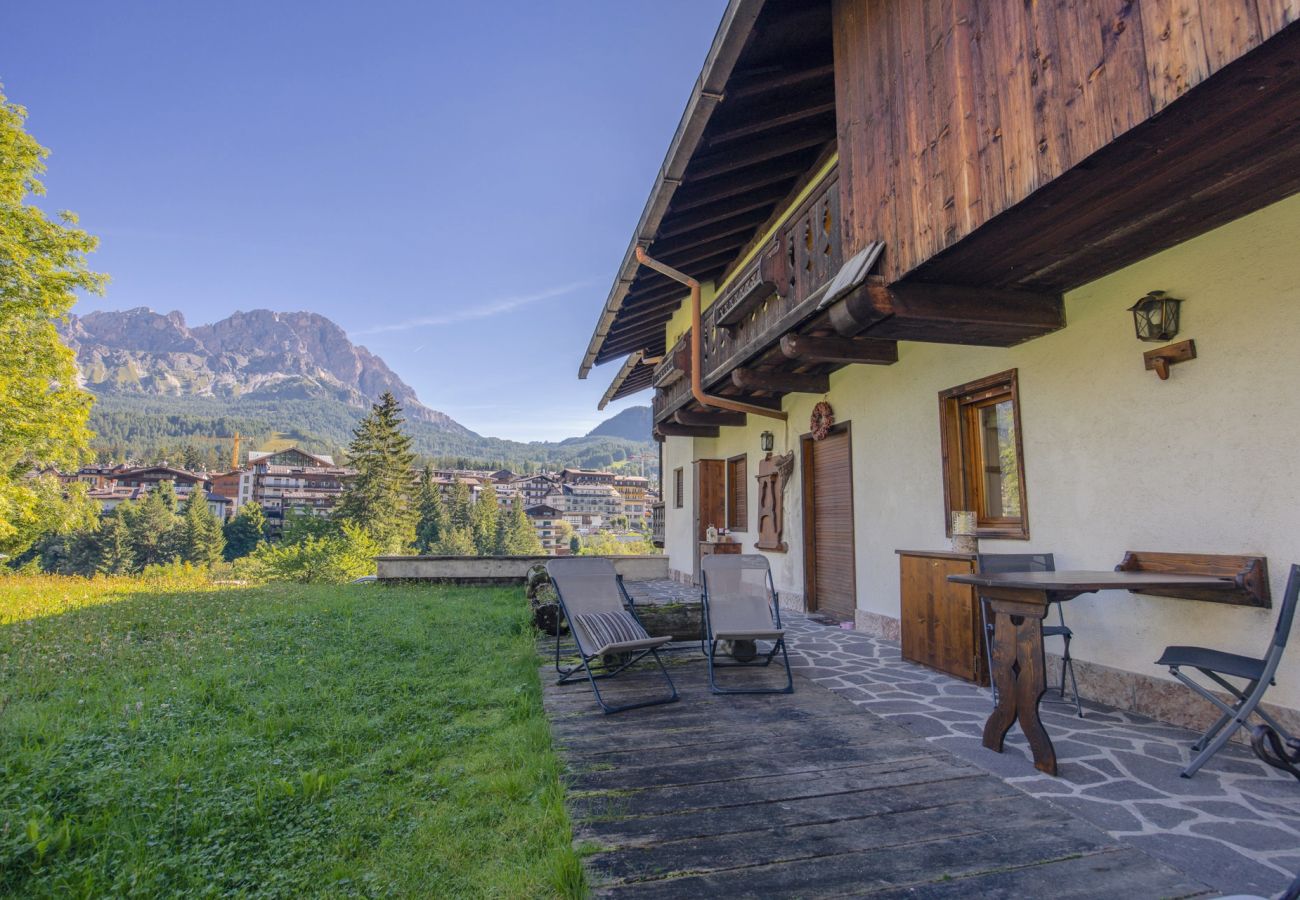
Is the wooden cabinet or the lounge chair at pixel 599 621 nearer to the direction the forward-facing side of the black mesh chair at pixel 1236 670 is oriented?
the lounge chair

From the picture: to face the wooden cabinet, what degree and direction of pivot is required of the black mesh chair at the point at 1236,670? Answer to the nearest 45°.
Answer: approximately 45° to its right

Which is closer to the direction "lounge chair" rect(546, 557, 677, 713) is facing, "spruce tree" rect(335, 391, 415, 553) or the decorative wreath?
the decorative wreath

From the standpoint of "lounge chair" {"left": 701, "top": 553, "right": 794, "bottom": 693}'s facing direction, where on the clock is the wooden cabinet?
The wooden cabinet is roughly at 9 o'clock from the lounge chair.

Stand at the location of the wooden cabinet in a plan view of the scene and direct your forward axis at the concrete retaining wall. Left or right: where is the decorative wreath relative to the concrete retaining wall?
right

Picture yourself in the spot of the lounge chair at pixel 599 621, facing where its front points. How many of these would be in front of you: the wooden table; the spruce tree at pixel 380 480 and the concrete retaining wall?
1

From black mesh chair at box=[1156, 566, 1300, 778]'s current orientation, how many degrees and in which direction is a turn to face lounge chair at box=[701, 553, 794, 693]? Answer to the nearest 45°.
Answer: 0° — it already faces it

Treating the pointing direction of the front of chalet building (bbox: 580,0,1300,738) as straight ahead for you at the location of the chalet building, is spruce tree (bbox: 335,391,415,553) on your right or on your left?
on your right

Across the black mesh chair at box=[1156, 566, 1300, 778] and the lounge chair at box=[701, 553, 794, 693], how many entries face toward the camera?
1

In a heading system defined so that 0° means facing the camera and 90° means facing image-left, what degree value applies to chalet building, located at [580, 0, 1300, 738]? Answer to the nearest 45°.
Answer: approximately 45°

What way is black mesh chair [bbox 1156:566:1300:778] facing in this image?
to the viewer's left

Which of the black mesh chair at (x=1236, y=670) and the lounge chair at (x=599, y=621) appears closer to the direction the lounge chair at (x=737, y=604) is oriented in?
the black mesh chair

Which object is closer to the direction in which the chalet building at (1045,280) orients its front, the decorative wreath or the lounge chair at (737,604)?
the lounge chair
